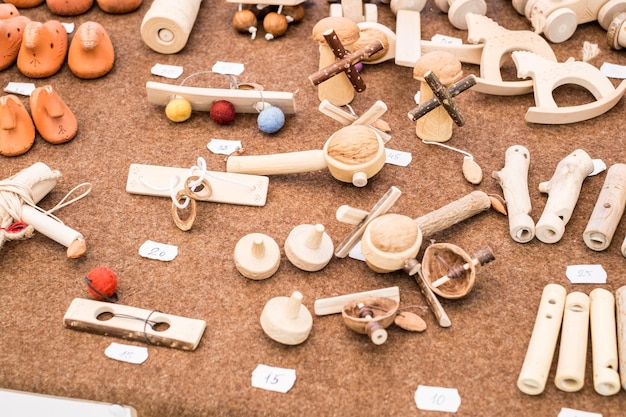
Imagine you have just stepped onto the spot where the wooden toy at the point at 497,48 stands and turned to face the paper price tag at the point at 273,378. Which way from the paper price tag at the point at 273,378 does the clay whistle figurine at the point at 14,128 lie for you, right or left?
right

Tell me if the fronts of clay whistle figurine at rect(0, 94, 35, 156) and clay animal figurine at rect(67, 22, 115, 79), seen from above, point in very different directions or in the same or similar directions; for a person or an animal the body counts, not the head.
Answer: same or similar directions

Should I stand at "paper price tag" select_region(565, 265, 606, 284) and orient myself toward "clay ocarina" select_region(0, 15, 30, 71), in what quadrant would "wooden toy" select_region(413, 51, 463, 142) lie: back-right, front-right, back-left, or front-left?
front-right
